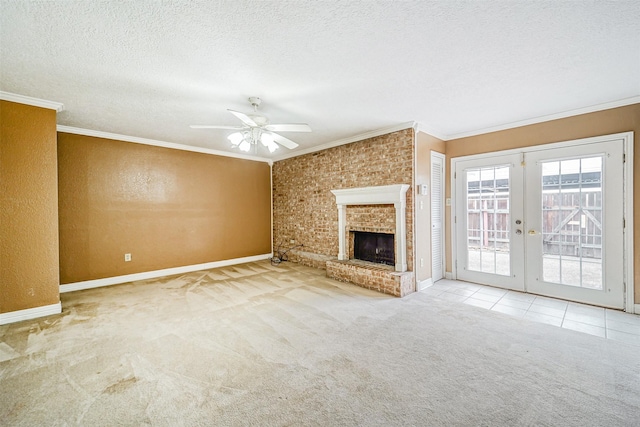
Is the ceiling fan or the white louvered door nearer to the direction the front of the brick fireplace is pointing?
the ceiling fan

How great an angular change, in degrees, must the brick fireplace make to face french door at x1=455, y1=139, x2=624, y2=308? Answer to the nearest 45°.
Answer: approximately 135° to its left

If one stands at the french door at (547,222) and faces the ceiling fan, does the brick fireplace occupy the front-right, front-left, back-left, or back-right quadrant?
front-right

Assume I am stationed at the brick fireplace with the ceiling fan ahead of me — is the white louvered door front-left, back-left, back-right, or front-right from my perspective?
back-left

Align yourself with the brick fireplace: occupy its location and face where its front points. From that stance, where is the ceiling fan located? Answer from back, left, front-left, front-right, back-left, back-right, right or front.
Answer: front

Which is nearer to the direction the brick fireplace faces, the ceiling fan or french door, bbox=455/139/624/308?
the ceiling fan

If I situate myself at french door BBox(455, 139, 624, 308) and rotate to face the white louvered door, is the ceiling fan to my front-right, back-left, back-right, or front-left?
front-left

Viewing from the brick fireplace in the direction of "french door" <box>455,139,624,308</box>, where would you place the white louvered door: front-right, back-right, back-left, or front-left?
front-left
